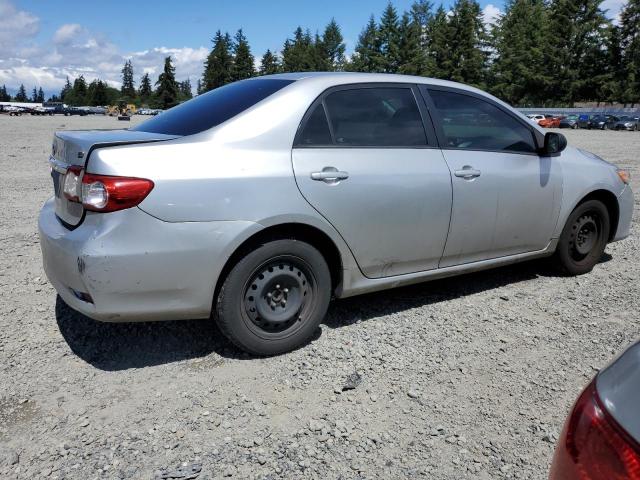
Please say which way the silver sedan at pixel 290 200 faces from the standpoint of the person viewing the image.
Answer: facing away from the viewer and to the right of the viewer

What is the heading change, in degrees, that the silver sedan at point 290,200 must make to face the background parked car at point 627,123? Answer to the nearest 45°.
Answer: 0° — it already faces it

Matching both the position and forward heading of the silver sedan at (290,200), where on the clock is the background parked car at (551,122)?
The background parked car is roughly at 11 o'clock from the silver sedan.

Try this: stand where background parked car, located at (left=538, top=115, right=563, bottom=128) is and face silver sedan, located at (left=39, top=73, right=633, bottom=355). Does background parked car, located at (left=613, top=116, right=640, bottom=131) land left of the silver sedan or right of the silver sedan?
left

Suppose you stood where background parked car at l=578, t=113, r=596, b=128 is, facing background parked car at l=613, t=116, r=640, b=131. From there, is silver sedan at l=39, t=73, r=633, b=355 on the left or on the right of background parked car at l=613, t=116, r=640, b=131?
right

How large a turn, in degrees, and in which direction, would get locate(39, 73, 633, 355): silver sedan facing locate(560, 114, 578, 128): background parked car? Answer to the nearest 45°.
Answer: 0° — it already faces it

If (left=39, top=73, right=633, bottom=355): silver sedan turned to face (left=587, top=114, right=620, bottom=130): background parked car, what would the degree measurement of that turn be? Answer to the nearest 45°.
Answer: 0° — it already faces it

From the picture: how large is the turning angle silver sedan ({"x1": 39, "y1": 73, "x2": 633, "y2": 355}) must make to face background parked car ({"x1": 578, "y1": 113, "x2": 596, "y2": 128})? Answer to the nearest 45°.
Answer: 0° — it already faces it
